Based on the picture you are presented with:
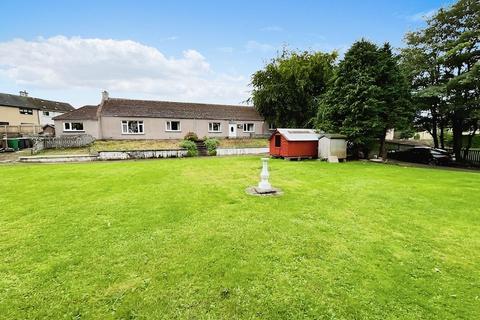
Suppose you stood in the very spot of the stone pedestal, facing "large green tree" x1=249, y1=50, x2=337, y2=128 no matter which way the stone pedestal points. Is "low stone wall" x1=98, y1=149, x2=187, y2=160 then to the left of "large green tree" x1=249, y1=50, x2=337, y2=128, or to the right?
left

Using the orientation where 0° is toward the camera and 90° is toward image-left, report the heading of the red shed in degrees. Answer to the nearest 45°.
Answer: approximately 45°

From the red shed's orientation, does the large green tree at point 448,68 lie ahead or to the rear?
to the rear

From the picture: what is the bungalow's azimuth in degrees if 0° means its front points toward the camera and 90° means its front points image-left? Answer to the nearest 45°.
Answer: approximately 0°

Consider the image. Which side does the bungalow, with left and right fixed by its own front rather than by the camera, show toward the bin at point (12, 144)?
right

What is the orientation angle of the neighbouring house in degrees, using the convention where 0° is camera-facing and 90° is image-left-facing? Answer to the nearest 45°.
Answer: approximately 315°

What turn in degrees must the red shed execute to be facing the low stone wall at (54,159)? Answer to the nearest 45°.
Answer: approximately 45° to its right
